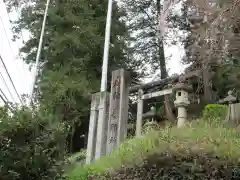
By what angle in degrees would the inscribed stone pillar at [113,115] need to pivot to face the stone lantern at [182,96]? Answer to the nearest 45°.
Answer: approximately 180°

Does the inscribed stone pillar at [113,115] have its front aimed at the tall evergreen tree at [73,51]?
no

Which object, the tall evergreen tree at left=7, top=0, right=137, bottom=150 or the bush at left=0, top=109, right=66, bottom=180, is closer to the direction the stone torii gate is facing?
the bush

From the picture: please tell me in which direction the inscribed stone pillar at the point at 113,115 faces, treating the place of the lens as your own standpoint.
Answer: facing the viewer and to the left of the viewer

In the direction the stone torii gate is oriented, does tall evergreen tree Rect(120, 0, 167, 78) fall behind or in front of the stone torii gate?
behind

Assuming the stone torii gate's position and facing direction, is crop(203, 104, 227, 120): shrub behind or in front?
behind
